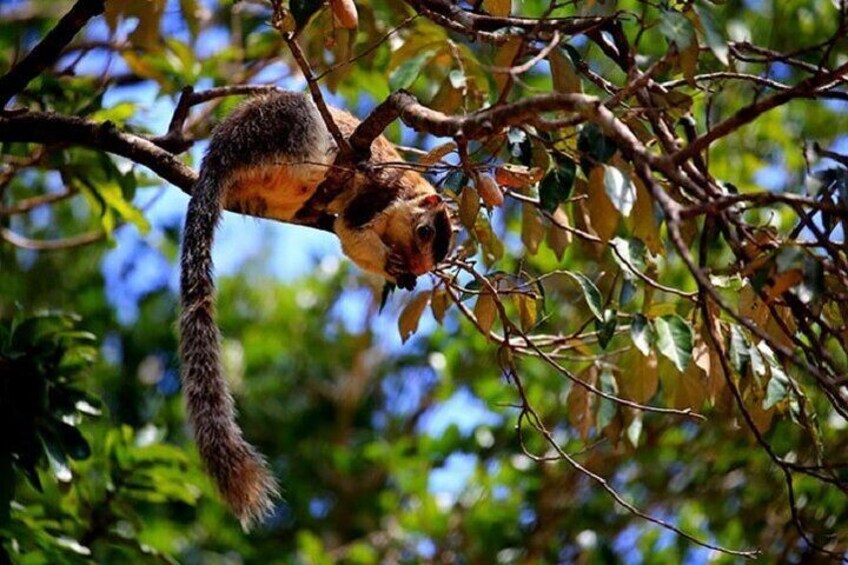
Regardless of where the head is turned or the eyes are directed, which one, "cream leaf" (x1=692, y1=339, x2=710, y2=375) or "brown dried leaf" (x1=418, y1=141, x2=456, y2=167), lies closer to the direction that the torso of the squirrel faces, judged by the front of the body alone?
the cream leaf

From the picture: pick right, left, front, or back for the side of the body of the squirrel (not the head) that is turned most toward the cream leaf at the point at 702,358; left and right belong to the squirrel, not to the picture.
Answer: front

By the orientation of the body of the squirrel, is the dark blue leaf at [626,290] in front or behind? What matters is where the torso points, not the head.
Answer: in front

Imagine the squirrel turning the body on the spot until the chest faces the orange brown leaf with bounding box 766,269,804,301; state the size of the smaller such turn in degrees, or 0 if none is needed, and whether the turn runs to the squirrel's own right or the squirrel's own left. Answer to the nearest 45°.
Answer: approximately 45° to the squirrel's own right

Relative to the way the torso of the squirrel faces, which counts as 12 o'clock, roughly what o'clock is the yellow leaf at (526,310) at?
The yellow leaf is roughly at 1 o'clock from the squirrel.

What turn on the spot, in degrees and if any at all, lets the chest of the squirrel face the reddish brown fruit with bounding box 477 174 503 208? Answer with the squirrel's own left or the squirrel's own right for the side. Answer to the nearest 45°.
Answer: approximately 45° to the squirrel's own right

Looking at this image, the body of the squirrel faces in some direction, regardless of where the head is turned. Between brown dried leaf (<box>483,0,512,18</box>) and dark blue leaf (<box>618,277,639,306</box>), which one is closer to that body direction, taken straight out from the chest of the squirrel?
the dark blue leaf

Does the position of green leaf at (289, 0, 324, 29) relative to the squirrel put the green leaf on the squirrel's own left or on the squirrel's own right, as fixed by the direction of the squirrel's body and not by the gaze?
on the squirrel's own right

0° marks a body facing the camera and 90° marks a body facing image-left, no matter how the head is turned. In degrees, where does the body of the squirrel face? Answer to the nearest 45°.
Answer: approximately 270°
